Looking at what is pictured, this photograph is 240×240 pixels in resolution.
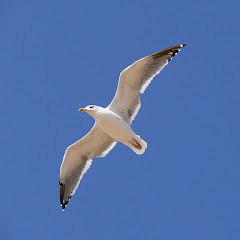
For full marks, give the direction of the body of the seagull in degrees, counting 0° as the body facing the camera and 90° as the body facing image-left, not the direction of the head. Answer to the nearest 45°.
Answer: approximately 90°
